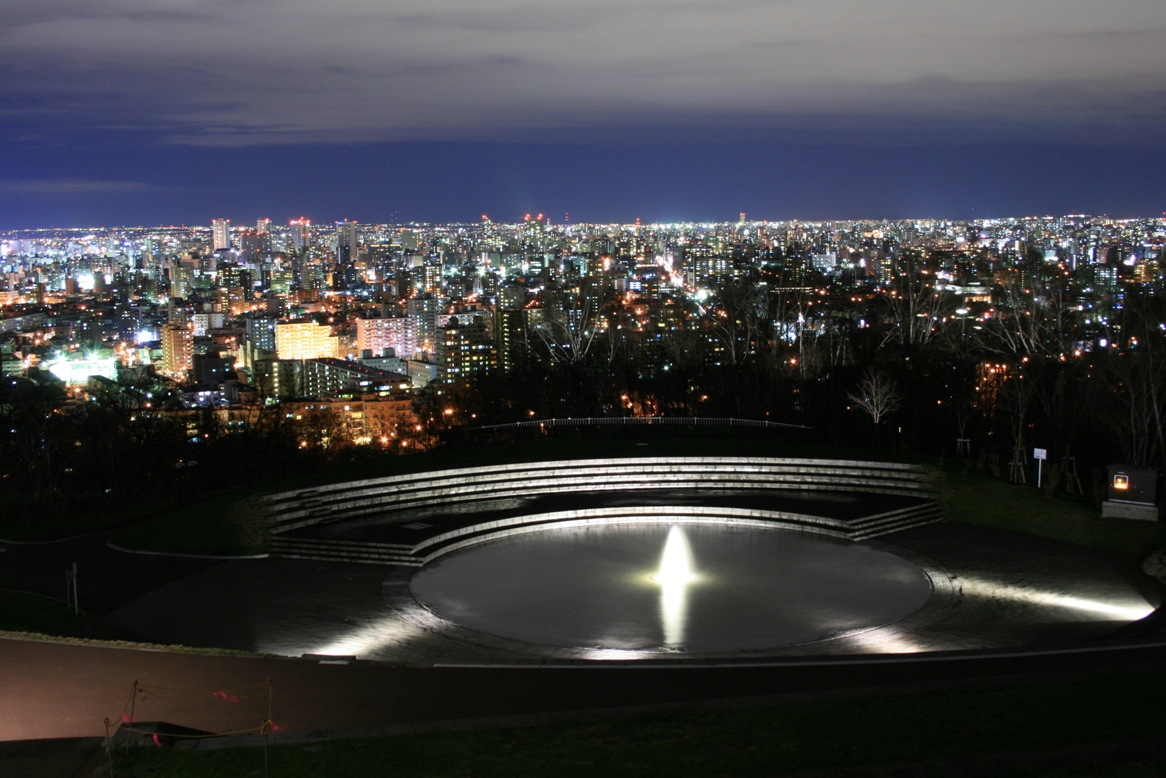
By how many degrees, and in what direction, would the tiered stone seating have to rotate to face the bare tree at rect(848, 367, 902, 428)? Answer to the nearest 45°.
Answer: approximately 135° to its left

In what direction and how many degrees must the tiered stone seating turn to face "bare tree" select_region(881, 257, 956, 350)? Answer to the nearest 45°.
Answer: approximately 135° to its left

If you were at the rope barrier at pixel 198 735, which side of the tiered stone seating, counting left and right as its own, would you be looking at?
front

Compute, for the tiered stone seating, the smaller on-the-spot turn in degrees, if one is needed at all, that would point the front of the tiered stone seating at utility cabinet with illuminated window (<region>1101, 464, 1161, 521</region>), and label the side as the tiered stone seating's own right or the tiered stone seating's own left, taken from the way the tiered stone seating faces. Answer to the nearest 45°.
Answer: approximately 90° to the tiered stone seating's own left

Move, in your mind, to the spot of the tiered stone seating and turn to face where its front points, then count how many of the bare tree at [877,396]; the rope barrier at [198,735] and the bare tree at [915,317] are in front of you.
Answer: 1

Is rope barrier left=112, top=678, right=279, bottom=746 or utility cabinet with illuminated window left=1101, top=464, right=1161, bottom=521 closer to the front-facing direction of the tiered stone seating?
the rope barrier

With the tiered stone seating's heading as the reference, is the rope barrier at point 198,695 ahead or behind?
ahead

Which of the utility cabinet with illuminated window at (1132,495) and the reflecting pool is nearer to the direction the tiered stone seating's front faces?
the reflecting pool

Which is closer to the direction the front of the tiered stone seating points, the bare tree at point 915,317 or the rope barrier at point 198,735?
the rope barrier

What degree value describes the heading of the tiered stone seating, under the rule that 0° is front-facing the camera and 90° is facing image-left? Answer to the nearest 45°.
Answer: approximately 0°

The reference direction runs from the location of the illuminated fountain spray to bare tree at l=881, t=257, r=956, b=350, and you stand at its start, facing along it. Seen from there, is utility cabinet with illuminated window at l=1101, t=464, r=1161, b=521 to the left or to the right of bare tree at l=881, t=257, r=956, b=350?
right

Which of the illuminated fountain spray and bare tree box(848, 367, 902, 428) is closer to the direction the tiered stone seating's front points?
the illuminated fountain spray
